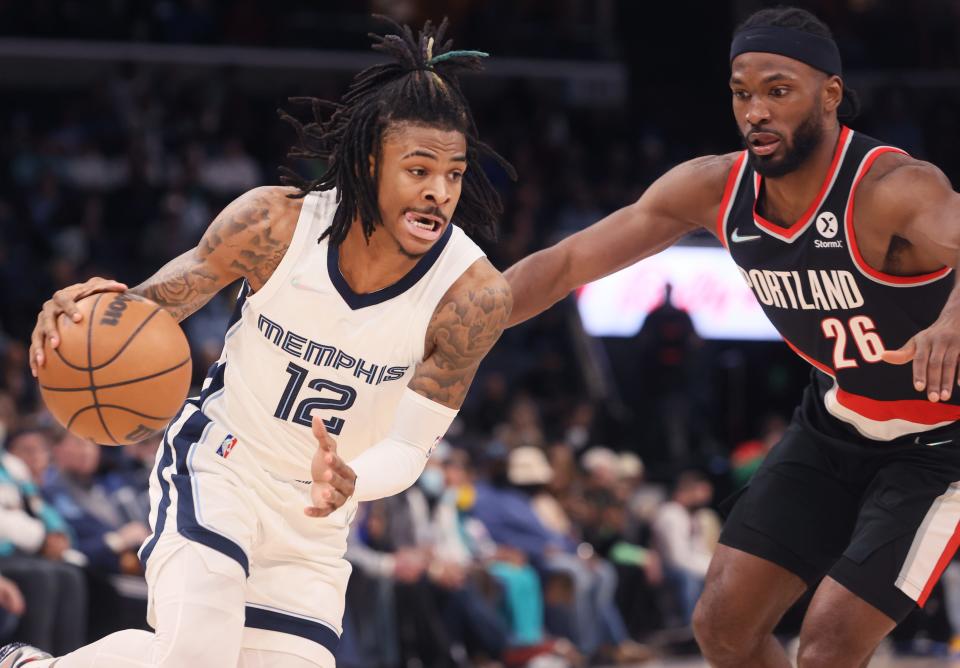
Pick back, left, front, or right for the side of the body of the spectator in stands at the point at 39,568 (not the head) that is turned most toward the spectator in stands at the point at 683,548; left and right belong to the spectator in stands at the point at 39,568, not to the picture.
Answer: left

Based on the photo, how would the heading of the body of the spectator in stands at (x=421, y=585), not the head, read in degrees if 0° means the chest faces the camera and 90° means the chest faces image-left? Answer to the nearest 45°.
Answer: approximately 315°

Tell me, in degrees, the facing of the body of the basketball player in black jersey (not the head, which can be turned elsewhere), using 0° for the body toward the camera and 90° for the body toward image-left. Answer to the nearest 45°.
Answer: approximately 45°

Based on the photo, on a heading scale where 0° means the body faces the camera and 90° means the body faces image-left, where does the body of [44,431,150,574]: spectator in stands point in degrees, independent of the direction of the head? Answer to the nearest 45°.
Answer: approximately 315°

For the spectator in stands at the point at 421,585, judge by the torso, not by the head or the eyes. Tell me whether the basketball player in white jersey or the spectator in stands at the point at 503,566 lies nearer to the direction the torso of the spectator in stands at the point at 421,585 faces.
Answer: the basketball player in white jersey

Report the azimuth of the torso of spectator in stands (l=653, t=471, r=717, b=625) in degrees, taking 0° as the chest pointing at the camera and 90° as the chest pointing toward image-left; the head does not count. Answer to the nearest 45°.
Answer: approximately 315°

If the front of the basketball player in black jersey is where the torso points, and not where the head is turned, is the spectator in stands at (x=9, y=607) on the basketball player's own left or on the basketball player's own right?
on the basketball player's own right

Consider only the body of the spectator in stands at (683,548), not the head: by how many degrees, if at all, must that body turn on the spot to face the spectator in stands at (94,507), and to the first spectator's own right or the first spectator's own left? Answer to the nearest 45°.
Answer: approximately 90° to the first spectator's own right

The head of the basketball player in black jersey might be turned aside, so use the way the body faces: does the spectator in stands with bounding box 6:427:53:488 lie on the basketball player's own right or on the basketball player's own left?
on the basketball player's own right

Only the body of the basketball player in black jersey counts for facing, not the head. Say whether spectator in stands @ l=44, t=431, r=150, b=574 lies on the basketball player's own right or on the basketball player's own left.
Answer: on the basketball player's own right
